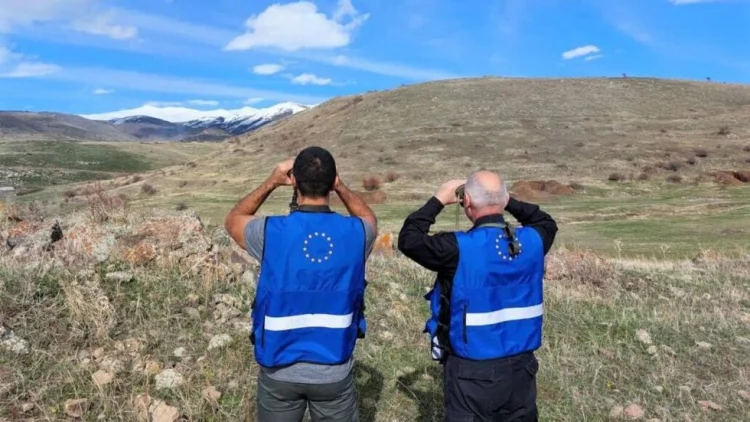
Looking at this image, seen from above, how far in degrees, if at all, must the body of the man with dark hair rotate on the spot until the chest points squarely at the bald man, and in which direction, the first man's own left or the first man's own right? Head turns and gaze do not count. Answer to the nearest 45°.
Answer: approximately 90° to the first man's own right

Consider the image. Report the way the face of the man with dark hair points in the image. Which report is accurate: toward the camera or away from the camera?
away from the camera

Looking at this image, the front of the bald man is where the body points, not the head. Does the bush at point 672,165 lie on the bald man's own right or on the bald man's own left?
on the bald man's own right

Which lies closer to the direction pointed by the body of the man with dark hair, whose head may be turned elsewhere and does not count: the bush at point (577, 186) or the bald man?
the bush

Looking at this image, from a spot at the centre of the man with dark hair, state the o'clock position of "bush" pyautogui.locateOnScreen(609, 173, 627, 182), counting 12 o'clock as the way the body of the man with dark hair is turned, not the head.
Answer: The bush is roughly at 1 o'clock from the man with dark hair.

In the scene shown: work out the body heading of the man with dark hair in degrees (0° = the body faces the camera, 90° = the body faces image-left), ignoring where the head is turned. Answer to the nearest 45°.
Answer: approximately 180°

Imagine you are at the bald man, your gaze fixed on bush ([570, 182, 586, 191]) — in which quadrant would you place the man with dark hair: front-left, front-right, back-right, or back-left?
back-left

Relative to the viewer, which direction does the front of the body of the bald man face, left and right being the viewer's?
facing away from the viewer and to the left of the viewer
